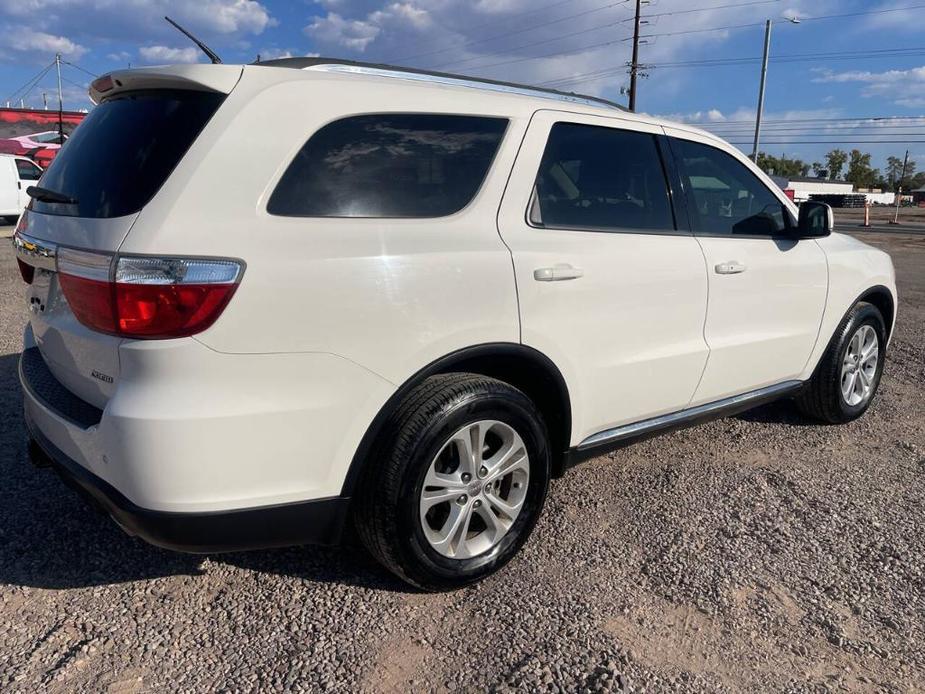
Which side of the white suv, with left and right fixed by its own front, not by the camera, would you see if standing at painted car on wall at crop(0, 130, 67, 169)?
left

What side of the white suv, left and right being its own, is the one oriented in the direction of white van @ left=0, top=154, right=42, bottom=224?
left

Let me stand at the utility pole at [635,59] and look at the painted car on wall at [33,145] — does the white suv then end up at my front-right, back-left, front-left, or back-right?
front-left

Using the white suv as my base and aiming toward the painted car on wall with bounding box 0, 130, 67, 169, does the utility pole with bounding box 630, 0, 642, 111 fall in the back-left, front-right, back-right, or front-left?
front-right

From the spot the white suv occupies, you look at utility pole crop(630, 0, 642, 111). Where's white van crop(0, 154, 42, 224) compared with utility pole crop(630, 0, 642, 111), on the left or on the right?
left

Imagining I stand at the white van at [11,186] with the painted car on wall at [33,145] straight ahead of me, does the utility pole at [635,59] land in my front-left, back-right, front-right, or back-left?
front-right

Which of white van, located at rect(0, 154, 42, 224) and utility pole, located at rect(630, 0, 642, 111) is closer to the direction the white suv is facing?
the utility pole

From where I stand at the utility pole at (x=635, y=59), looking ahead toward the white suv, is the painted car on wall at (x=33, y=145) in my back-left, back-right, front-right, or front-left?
front-right

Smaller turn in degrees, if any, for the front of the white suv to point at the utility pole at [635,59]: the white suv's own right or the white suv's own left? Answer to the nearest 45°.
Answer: approximately 45° to the white suv's own left

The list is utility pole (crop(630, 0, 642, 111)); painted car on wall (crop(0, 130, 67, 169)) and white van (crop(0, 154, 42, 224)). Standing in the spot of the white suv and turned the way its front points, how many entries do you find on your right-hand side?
0

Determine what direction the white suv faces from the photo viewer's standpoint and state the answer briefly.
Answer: facing away from the viewer and to the right of the viewer
